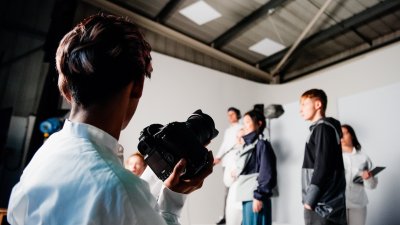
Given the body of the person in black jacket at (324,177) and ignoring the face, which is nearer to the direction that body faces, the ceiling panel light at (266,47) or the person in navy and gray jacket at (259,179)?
the person in navy and gray jacket

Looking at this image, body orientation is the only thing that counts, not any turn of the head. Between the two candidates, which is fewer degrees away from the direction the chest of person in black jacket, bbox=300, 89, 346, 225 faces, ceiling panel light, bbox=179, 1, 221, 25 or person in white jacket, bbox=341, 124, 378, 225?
the ceiling panel light

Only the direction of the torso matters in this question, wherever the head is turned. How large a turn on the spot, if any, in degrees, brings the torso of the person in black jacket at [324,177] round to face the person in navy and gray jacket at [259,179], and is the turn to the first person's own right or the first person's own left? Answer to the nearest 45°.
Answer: approximately 45° to the first person's own right

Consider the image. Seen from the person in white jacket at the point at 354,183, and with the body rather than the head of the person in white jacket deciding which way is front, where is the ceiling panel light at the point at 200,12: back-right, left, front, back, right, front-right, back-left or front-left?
front-right

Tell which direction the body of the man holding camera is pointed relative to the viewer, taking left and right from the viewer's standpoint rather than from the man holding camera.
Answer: facing away from the viewer and to the right of the viewer

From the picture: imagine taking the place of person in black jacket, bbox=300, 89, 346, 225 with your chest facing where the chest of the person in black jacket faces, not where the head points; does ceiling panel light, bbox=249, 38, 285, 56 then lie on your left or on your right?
on your right

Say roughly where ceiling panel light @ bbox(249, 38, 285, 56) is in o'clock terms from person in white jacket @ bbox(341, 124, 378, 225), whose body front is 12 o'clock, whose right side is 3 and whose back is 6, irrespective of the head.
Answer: The ceiling panel light is roughly at 3 o'clock from the person in white jacket.
